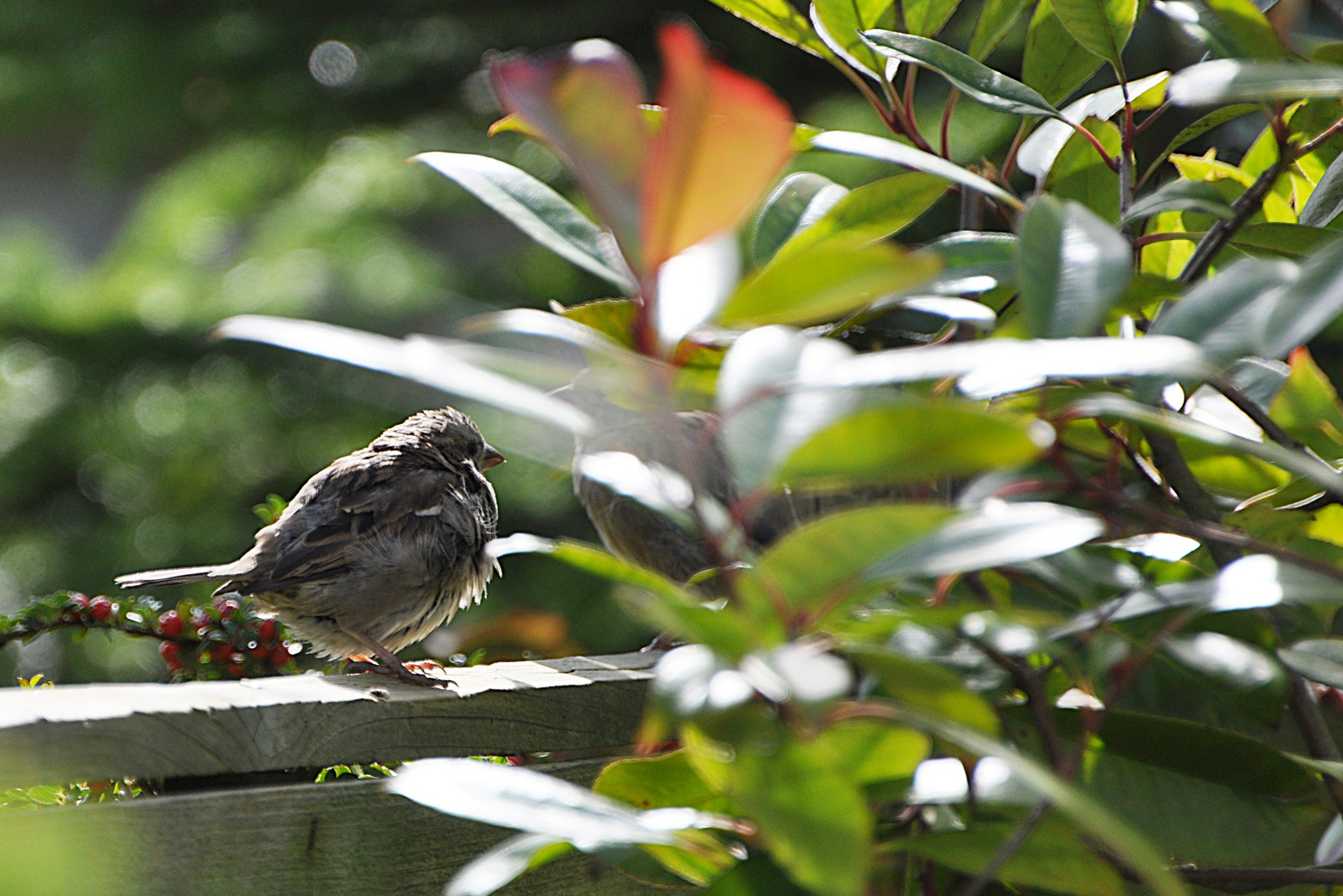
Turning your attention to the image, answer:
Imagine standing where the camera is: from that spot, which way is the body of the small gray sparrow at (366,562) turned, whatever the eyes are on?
to the viewer's right
